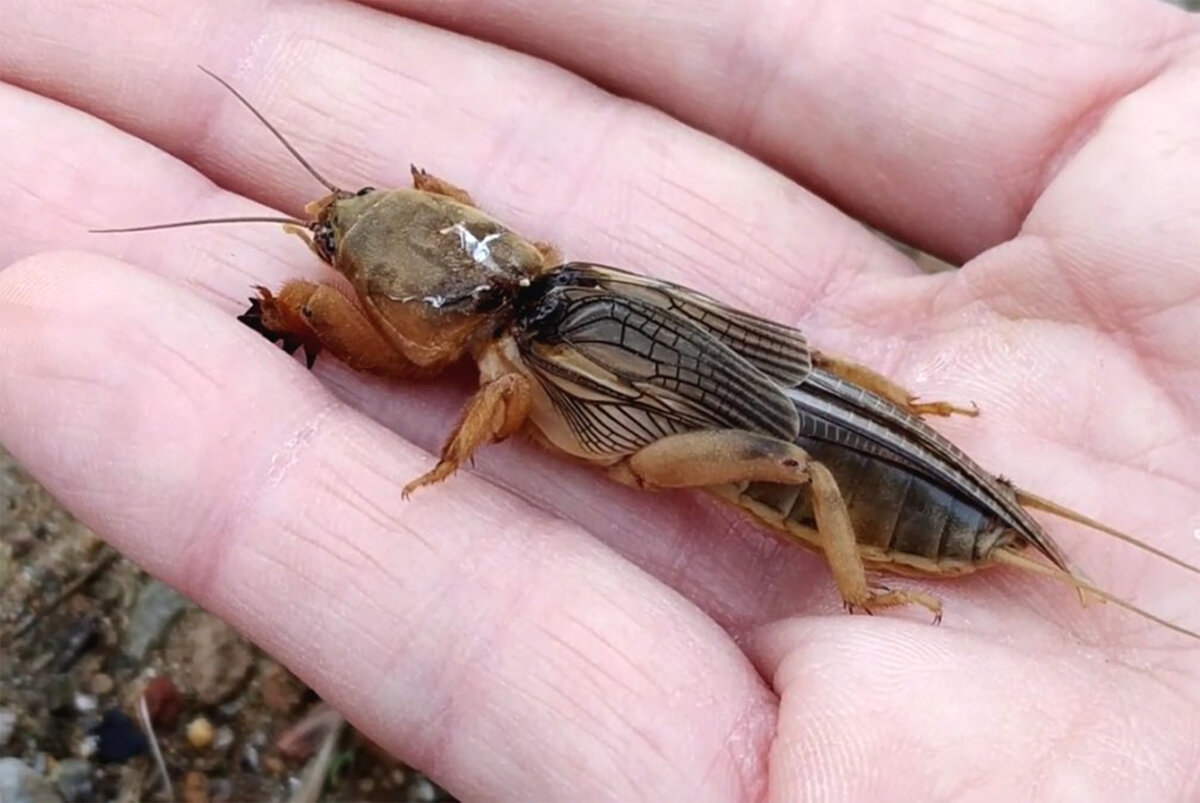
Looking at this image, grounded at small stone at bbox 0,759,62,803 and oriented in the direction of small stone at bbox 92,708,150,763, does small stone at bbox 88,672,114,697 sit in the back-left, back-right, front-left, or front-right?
front-left

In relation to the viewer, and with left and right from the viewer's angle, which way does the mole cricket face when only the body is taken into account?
facing away from the viewer and to the left of the viewer
